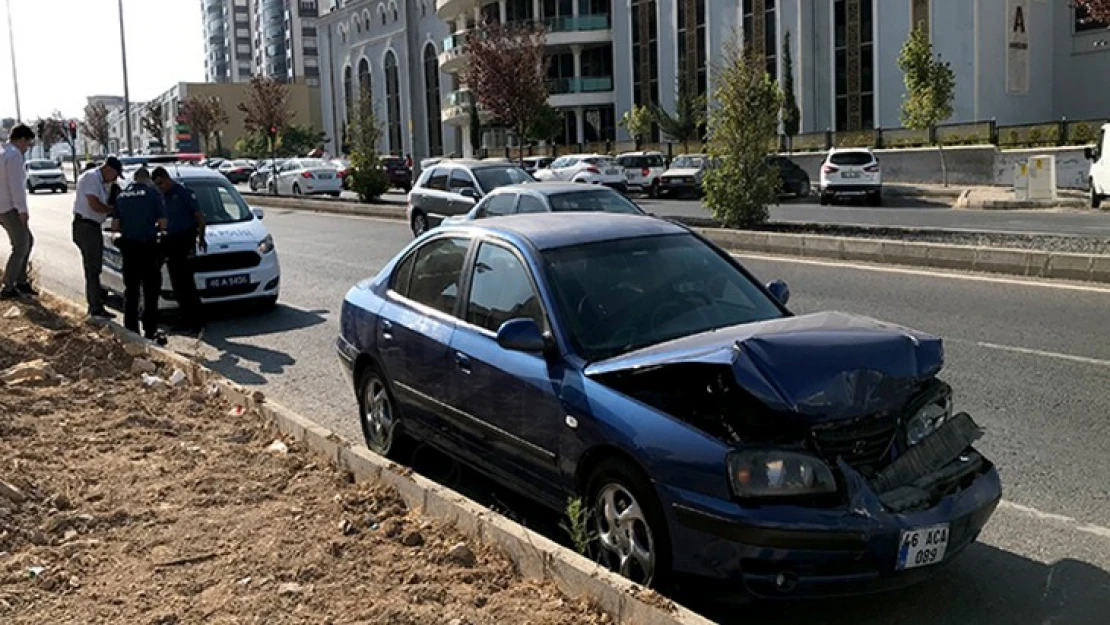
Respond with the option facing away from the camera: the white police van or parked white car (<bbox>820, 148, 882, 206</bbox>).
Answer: the parked white car

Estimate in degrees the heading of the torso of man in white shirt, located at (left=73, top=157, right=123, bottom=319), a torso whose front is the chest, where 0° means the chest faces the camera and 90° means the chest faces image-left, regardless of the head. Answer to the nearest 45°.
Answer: approximately 270°

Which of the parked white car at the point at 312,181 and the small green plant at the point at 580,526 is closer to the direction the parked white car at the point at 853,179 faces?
the parked white car

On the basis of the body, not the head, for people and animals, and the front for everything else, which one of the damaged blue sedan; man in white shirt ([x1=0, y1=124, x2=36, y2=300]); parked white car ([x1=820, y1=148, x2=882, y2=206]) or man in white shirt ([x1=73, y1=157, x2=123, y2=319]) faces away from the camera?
the parked white car

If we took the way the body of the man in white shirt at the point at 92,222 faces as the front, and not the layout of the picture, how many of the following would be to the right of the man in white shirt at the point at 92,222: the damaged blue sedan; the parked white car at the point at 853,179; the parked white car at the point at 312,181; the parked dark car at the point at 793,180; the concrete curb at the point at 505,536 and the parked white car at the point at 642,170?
2

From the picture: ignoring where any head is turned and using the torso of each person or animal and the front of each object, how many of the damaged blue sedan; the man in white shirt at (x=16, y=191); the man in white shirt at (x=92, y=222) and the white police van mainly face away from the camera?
0

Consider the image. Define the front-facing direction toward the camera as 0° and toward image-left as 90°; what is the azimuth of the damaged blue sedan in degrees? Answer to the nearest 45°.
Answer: approximately 315°

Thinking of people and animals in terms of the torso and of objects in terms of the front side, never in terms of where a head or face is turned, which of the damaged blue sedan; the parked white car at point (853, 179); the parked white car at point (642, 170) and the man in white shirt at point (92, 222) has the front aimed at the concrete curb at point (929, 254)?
the man in white shirt

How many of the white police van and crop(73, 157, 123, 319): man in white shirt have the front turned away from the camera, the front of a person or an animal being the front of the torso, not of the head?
0

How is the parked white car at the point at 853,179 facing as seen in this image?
away from the camera

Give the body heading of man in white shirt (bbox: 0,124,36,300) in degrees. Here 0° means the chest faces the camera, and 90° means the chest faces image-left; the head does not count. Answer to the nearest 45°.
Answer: approximately 270°
